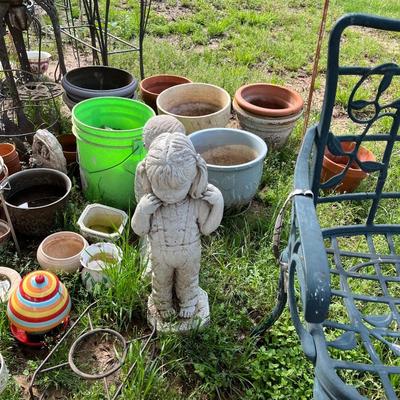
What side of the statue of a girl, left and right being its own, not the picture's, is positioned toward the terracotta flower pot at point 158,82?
back

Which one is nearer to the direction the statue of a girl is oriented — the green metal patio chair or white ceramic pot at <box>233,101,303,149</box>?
the green metal patio chair

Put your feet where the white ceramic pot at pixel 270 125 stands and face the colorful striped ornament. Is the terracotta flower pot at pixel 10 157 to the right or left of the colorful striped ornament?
right

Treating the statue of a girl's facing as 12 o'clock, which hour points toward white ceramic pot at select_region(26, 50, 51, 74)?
The white ceramic pot is roughly at 5 o'clock from the statue of a girl.

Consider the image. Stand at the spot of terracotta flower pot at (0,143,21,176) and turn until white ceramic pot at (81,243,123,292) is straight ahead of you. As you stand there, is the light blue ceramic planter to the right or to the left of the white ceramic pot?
left

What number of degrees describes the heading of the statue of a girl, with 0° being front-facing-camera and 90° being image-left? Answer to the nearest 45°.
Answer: approximately 0°

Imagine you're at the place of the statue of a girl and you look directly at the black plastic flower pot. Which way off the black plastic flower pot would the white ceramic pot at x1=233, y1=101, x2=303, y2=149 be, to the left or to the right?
right

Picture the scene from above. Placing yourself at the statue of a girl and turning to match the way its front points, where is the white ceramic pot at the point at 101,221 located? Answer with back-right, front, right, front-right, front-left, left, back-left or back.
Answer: back-right

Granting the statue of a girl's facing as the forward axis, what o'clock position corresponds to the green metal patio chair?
The green metal patio chair is roughly at 10 o'clock from the statue of a girl.

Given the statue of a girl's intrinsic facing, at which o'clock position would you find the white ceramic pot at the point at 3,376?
The white ceramic pot is roughly at 2 o'clock from the statue of a girl.

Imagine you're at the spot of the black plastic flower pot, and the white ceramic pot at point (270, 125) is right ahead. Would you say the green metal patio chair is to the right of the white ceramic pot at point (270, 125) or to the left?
right

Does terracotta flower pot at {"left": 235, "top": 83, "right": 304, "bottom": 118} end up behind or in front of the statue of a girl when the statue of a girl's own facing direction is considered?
behind
